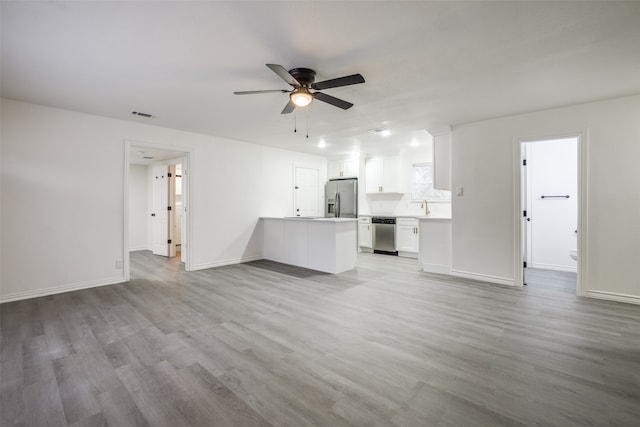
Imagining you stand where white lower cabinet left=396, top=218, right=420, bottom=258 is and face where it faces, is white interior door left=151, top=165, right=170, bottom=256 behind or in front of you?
in front

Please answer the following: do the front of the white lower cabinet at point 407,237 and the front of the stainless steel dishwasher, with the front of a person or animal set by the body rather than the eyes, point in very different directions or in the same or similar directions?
same or similar directions

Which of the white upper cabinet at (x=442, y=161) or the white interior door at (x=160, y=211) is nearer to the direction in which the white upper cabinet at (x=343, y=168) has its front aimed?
the white interior door

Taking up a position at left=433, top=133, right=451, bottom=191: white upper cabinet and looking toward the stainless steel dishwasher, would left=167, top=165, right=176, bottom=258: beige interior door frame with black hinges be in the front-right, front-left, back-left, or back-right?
front-left

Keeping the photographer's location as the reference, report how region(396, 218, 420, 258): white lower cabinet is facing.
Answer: facing the viewer and to the left of the viewer

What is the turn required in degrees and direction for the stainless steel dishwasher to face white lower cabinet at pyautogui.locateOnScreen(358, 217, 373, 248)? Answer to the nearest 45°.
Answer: approximately 90° to its right

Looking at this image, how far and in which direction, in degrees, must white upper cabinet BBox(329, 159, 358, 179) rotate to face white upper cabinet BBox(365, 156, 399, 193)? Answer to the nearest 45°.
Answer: approximately 90° to its left

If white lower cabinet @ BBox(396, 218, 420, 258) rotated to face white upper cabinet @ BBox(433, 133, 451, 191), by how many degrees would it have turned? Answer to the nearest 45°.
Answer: approximately 45° to its left

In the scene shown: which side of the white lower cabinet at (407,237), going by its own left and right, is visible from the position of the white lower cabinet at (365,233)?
right

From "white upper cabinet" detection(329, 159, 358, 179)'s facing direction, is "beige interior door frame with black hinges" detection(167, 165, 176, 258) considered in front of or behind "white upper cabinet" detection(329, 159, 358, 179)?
in front

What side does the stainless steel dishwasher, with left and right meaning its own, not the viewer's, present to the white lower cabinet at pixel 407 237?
left

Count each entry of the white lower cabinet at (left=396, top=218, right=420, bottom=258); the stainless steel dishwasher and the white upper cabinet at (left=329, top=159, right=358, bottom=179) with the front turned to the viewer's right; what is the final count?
0
